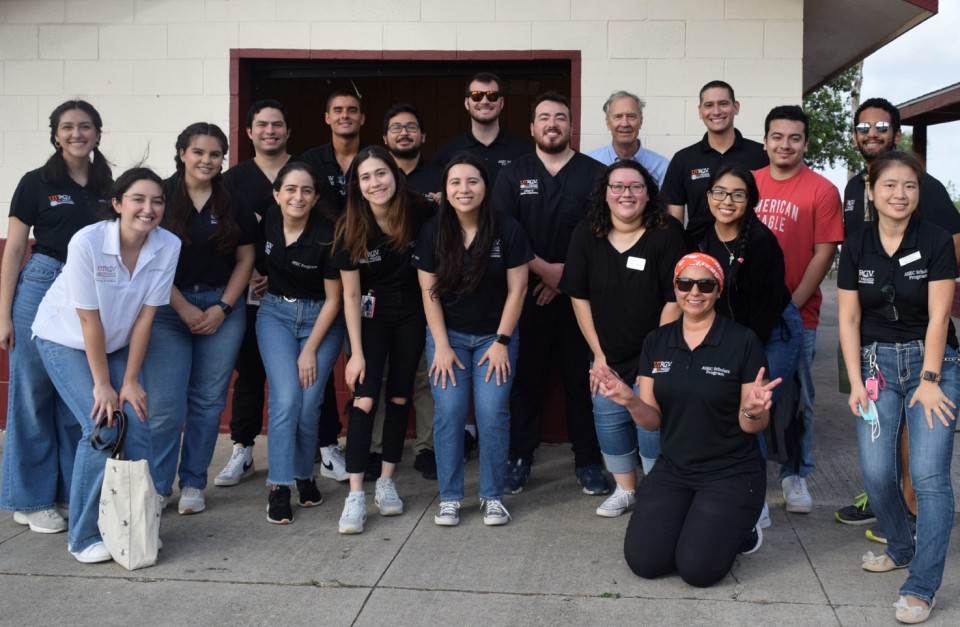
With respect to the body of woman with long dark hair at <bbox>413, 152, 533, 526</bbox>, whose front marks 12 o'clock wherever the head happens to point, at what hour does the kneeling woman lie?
The kneeling woman is roughly at 10 o'clock from the woman with long dark hair.

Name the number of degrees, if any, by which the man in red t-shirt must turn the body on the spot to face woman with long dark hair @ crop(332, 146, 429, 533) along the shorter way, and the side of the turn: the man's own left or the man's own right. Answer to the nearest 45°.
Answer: approximately 45° to the man's own right

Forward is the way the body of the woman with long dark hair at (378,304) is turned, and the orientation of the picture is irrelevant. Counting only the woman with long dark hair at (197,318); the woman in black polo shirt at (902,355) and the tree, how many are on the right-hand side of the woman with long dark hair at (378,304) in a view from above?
1

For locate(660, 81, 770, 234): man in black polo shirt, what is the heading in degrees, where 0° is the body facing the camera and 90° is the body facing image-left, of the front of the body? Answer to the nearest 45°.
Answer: approximately 0°

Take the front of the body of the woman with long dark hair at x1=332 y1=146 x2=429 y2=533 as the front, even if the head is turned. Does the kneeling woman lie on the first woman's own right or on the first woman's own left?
on the first woman's own left

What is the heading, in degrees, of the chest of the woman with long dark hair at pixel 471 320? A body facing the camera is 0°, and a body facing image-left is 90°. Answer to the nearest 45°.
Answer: approximately 0°

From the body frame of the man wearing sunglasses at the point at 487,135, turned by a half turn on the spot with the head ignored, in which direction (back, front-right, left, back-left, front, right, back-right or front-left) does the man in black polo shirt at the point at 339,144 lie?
left

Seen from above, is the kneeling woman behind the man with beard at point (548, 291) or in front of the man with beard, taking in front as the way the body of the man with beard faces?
in front

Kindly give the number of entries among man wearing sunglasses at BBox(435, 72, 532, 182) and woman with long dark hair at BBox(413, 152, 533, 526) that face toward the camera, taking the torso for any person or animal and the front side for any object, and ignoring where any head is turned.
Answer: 2

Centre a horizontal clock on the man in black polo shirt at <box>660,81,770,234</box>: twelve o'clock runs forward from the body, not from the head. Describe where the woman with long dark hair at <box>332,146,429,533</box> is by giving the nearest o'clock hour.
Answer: The woman with long dark hair is roughly at 2 o'clock from the man in black polo shirt.

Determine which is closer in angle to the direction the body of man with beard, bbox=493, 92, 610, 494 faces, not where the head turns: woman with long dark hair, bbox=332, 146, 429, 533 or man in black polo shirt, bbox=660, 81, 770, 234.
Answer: the woman with long dark hair

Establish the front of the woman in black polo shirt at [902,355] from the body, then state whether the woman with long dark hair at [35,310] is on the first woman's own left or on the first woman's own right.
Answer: on the first woman's own right
